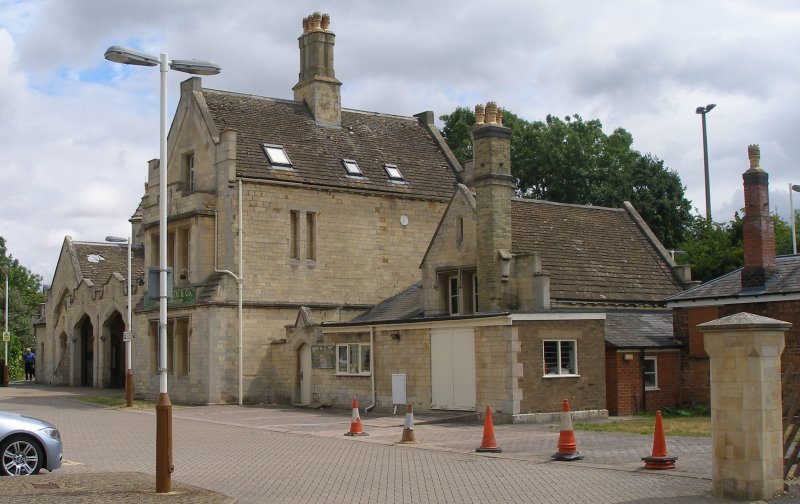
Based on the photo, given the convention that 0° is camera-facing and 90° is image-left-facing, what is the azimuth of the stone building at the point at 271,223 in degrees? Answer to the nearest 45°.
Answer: approximately 45°

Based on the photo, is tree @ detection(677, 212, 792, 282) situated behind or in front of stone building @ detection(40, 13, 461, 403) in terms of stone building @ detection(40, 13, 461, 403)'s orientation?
behind

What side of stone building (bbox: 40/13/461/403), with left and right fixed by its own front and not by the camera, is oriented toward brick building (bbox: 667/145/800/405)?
left
